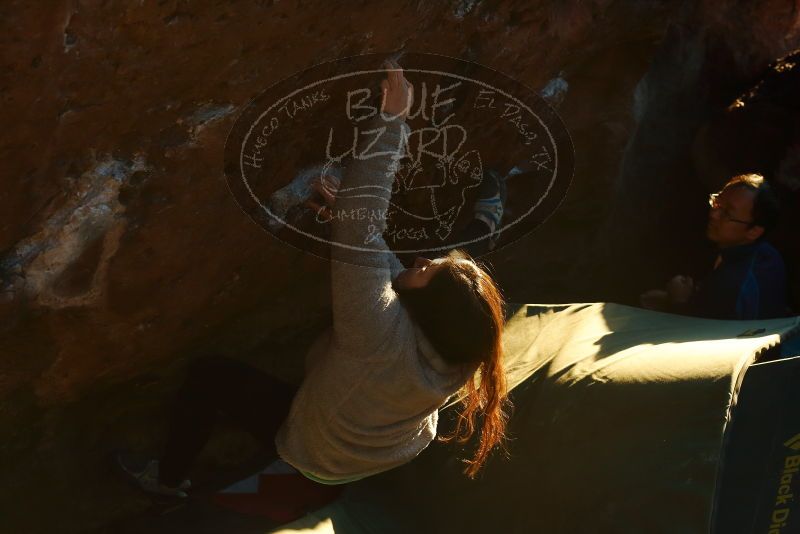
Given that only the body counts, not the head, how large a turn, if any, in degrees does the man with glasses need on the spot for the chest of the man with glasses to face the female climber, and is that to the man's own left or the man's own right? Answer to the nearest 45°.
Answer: approximately 45° to the man's own left

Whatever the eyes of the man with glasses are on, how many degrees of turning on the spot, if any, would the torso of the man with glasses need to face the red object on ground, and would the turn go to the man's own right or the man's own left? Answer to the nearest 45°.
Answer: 0° — they already face it

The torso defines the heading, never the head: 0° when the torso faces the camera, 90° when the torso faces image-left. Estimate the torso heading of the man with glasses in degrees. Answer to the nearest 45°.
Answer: approximately 90°
